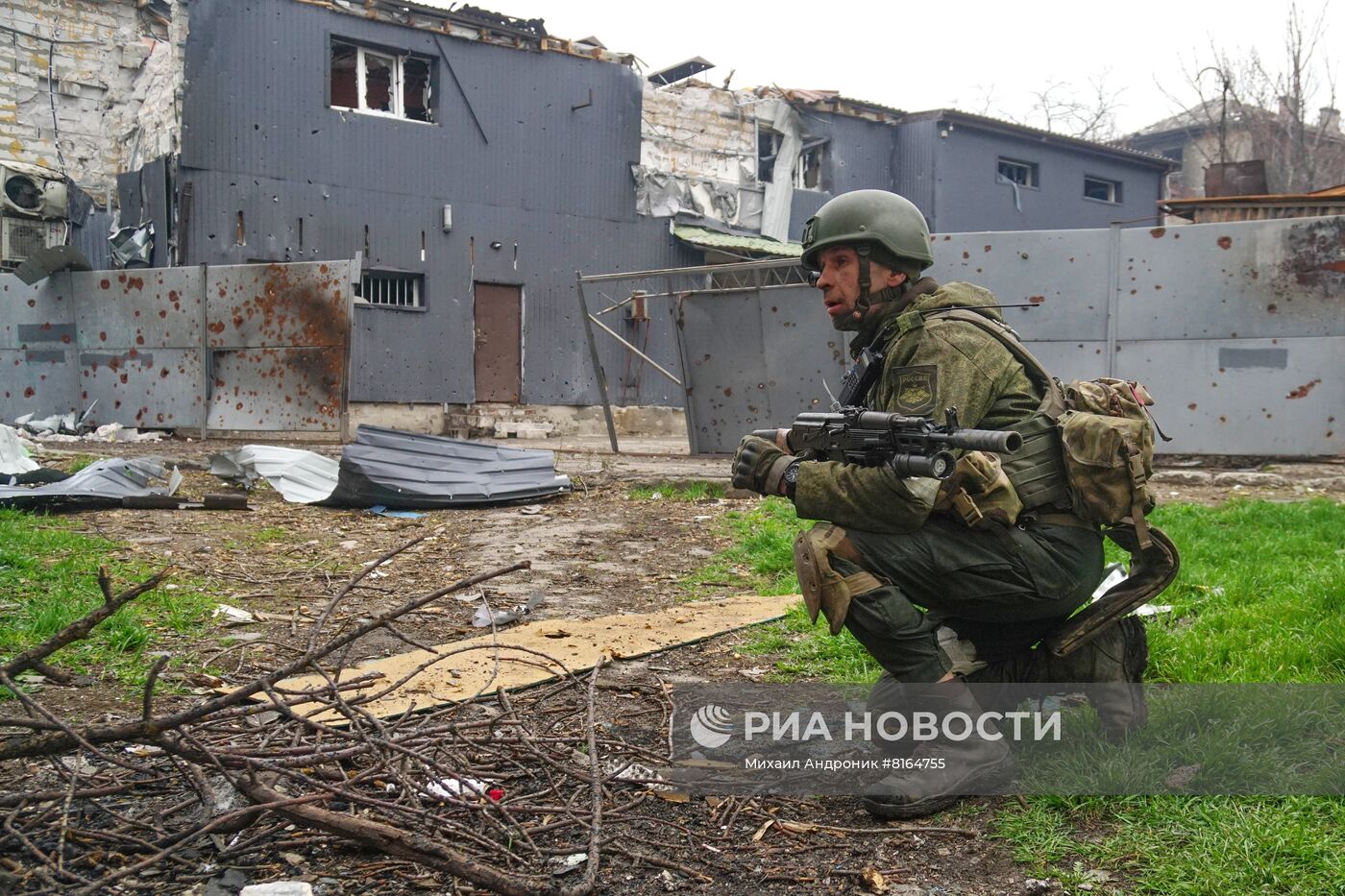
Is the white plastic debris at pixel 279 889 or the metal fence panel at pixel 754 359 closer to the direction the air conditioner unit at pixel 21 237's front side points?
the white plastic debris

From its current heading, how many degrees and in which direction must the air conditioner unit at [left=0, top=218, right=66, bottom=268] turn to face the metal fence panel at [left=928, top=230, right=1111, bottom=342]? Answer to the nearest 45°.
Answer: approximately 45° to its left

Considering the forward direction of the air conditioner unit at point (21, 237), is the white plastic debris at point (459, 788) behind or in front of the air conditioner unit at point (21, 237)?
in front

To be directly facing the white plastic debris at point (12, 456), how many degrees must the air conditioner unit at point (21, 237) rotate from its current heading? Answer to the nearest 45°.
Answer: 0° — it already faces it

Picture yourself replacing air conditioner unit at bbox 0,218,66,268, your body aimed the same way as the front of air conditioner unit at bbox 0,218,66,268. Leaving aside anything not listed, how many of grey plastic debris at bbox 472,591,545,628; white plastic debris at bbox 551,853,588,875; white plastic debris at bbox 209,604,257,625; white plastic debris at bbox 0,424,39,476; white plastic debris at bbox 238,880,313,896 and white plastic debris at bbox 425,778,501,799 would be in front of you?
6

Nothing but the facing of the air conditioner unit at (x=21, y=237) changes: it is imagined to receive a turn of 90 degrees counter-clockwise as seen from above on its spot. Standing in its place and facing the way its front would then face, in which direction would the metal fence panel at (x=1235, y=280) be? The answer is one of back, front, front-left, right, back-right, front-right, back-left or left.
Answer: front-right

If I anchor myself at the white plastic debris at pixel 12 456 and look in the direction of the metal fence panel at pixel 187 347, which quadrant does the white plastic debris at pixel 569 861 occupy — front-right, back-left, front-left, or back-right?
back-right

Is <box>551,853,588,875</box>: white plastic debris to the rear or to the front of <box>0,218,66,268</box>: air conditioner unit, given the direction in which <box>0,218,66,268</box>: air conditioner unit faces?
to the front

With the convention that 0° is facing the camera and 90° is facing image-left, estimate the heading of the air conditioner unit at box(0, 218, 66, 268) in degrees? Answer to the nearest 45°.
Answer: approximately 0°

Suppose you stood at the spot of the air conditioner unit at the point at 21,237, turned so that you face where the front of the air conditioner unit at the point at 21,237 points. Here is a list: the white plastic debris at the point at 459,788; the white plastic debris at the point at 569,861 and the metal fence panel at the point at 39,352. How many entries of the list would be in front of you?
3

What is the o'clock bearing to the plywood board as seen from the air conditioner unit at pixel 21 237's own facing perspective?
The plywood board is roughly at 12 o'clock from the air conditioner unit.

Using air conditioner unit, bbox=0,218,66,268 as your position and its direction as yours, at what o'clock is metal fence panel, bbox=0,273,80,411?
The metal fence panel is roughly at 12 o'clock from the air conditioner unit.

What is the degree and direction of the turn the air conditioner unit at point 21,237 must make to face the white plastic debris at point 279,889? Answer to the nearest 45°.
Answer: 0° — it already faces it

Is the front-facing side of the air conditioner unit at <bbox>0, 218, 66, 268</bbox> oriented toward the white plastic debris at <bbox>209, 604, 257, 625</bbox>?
yes

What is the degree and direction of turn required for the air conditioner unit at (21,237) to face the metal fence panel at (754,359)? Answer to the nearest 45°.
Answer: approximately 45° to its left
